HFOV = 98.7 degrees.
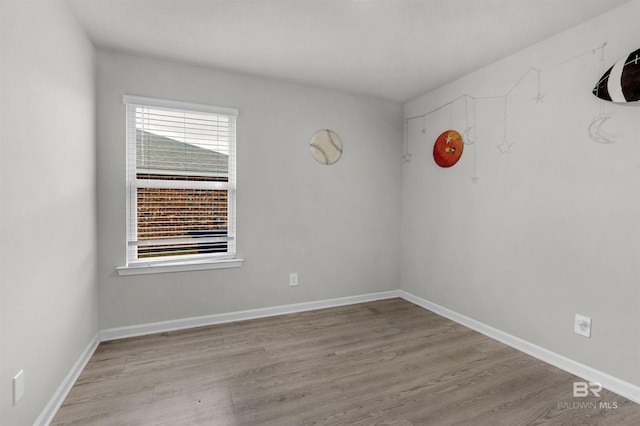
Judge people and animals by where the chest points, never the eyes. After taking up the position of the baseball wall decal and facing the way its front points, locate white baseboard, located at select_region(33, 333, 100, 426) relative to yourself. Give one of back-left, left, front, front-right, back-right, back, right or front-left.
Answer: front-right

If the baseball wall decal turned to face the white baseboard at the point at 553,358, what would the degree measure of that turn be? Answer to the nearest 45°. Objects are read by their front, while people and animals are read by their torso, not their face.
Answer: approximately 45° to its left

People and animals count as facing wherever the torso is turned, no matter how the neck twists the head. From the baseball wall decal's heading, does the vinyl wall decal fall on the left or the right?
on its left

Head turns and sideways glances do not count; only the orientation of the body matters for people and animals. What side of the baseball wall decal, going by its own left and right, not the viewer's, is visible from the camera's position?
front

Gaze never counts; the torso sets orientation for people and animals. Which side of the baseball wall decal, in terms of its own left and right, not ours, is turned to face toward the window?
right

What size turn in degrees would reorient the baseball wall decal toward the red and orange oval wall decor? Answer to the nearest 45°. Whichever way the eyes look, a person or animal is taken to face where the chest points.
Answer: approximately 90° to its left
